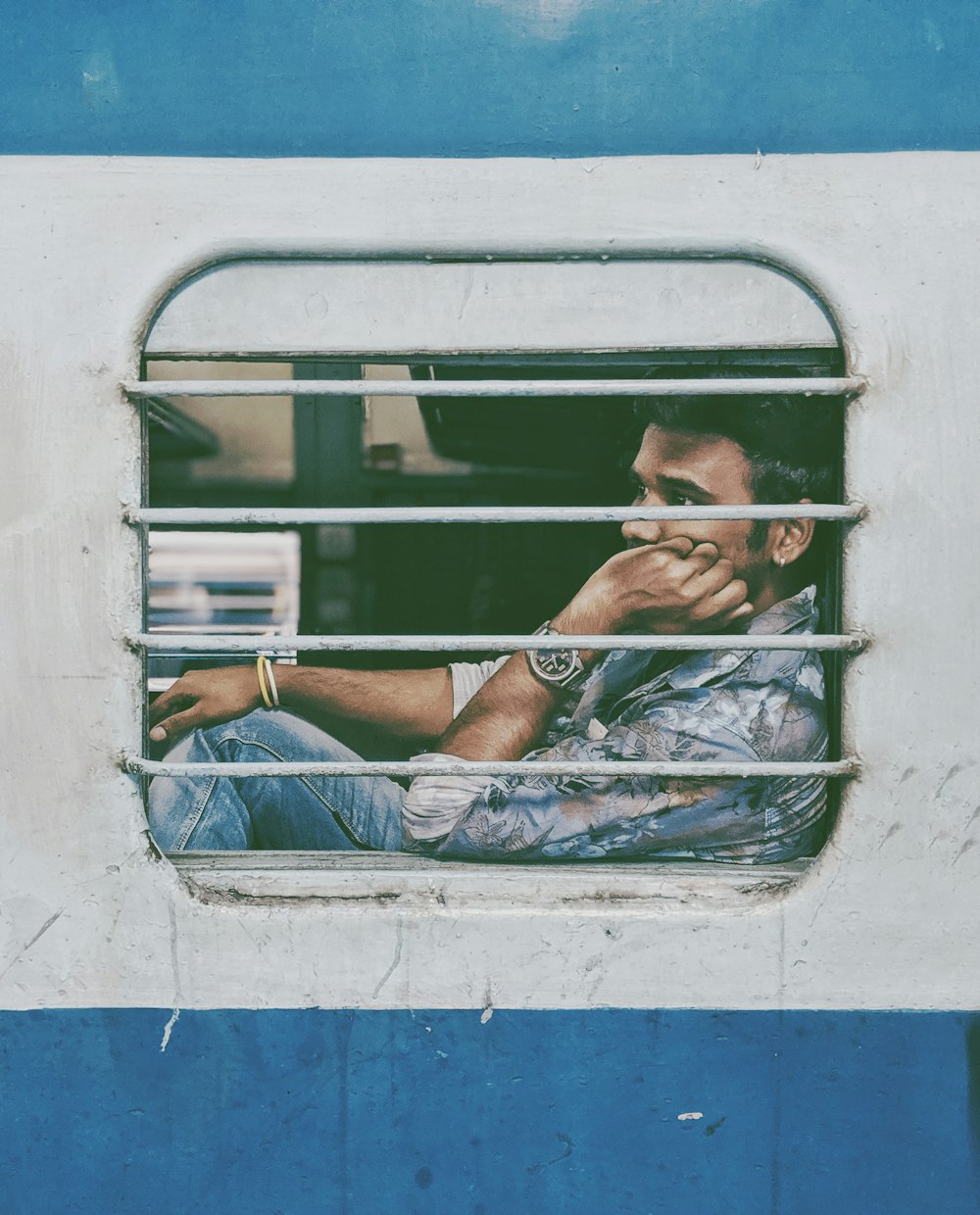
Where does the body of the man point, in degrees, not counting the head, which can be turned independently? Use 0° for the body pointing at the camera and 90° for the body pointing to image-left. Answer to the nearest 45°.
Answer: approximately 90°
